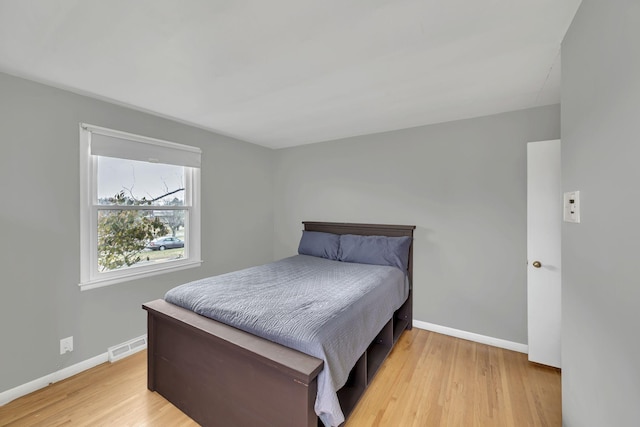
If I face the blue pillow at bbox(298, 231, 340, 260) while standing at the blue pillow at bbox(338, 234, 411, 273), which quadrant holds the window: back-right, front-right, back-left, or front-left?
front-left

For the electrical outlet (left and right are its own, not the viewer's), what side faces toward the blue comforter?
front

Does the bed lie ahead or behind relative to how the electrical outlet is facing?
ahead

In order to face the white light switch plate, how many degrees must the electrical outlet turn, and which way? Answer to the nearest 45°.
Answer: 0° — it already faces it

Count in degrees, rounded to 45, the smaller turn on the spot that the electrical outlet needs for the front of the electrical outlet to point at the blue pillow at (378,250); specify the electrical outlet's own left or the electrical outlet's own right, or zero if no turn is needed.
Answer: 0° — it already faces it

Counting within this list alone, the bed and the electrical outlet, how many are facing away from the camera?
0

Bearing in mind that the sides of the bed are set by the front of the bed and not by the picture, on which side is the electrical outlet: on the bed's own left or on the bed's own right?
on the bed's own right

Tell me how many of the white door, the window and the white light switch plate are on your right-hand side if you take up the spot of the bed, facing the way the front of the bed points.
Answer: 1

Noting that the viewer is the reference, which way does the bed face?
facing the viewer and to the left of the viewer

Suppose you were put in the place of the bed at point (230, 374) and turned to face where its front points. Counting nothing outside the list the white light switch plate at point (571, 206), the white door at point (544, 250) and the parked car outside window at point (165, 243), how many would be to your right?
1

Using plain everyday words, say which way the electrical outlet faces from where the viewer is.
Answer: facing the viewer and to the right of the viewer

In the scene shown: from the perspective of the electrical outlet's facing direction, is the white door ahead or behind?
ahead

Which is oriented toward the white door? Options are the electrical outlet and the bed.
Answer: the electrical outlet

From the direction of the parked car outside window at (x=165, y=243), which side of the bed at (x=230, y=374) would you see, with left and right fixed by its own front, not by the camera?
right
